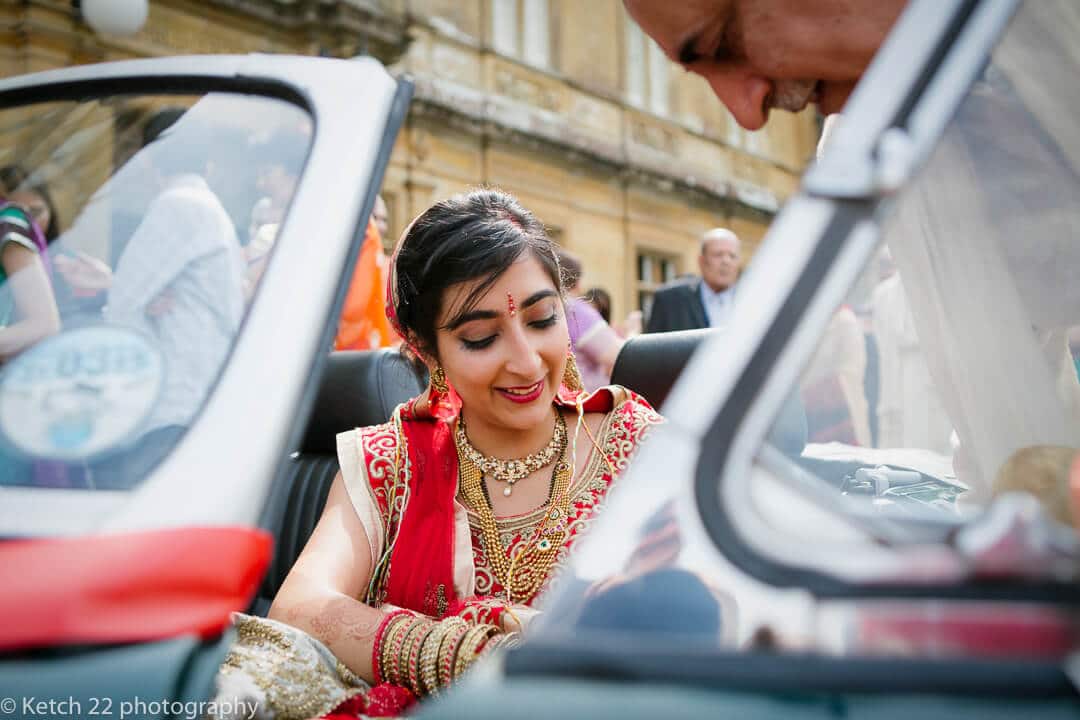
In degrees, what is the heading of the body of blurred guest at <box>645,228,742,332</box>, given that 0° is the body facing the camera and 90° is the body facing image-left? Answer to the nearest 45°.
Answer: approximately 315°

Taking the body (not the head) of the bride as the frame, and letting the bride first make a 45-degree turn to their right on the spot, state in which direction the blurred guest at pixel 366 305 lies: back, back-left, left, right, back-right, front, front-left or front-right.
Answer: back-right

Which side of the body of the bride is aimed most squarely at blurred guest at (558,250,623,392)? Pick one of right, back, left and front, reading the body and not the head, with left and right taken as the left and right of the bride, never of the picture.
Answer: back

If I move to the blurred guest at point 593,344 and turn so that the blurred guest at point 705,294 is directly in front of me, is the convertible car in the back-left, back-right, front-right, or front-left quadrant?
back-right

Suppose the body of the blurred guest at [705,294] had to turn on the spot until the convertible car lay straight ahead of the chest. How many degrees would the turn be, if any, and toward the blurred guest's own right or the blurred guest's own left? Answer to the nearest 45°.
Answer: approximately 45° to the blurred guest's own right

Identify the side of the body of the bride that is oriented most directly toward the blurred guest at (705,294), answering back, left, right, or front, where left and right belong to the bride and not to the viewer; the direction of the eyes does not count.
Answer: back

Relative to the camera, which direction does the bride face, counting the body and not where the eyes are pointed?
toward the camera

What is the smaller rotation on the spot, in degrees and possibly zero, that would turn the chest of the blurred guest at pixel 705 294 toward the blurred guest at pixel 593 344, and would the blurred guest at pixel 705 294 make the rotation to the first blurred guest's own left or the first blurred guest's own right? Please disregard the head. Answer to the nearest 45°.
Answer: approximately 45° to the first blurred guest's own right

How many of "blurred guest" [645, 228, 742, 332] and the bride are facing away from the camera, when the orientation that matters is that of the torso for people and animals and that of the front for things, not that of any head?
0

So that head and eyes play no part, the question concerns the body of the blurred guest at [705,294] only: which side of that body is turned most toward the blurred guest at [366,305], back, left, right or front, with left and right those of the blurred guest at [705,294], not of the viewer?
right
